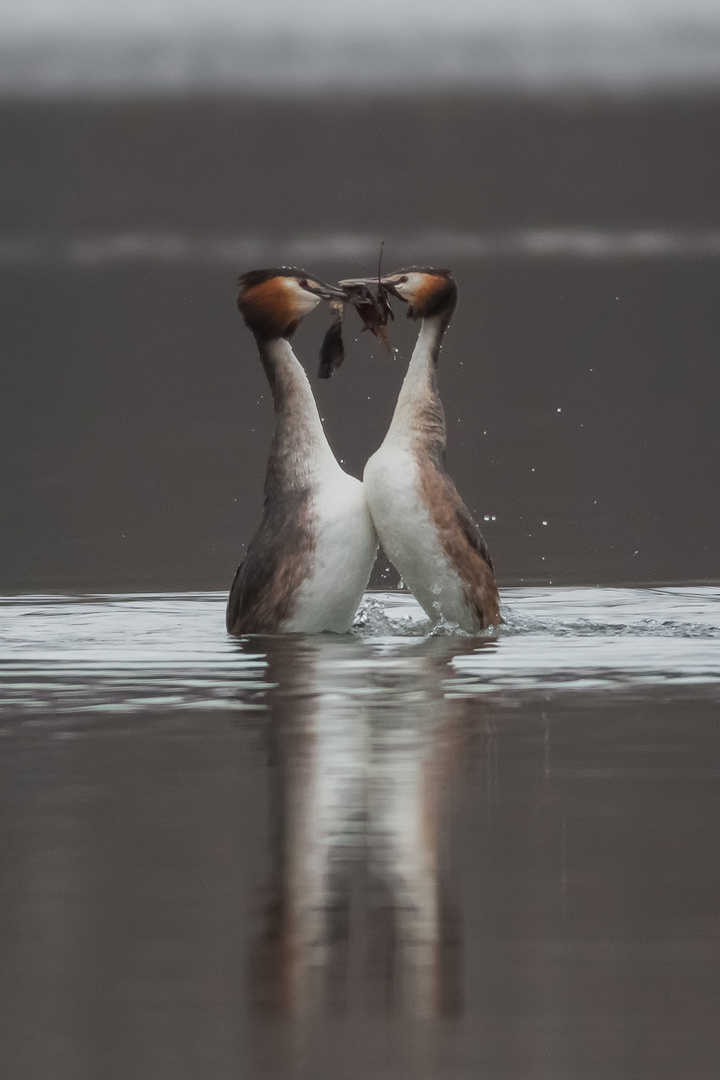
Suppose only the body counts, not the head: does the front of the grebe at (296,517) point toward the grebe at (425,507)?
yes

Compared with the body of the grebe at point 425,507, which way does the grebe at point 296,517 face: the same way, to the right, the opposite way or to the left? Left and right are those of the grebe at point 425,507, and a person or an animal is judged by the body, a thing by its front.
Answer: the opposite way

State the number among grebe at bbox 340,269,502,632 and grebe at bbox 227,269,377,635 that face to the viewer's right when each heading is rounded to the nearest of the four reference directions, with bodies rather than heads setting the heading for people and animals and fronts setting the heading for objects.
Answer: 1

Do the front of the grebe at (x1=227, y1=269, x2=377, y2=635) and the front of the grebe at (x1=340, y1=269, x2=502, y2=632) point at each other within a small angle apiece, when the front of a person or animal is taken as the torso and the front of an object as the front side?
yes

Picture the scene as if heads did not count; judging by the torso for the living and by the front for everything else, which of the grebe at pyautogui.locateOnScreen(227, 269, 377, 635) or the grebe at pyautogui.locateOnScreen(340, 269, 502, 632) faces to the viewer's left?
the grebe at pyautogui.locateOnScreen(340, 269, 502, 632)

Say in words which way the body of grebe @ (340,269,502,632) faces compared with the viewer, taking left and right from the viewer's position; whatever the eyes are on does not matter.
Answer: facing to the left of the viewer

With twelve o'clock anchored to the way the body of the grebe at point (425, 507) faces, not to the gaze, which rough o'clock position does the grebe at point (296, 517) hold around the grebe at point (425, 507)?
the grebe at point (296, 517) is roughly at 12 o'clock from the grebe at point (425, 507).

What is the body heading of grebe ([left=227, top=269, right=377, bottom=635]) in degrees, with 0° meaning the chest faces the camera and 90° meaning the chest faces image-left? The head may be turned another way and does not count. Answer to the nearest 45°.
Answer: approximately 270°
